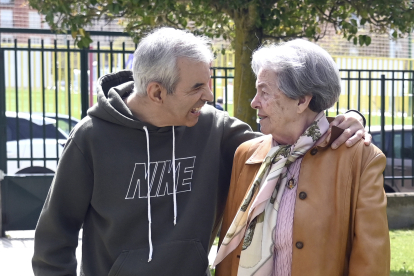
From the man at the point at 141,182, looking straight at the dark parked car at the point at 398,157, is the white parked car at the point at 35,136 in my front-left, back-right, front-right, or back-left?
front-left

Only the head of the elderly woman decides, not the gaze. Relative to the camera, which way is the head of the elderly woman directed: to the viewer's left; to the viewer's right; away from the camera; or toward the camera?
to the viewer's left

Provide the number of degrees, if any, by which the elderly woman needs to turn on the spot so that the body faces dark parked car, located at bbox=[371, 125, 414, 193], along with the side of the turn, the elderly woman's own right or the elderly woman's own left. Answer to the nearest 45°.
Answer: approximately 135° to the elderly woman's own right

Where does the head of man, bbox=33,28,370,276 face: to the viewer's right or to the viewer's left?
to the viewer's right

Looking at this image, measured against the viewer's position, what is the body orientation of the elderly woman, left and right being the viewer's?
facing the viewer and to the left of the viewer
